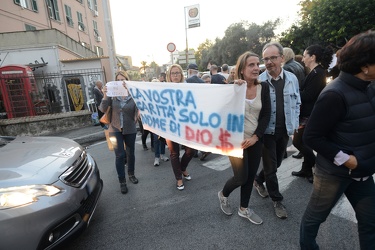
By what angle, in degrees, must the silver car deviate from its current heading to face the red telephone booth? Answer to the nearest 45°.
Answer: approximately 135° to its left

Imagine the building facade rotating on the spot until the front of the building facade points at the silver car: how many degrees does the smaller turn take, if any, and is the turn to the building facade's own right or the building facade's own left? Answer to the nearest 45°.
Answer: approximately 45° to the building facade's own right

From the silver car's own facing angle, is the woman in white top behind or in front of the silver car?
in front

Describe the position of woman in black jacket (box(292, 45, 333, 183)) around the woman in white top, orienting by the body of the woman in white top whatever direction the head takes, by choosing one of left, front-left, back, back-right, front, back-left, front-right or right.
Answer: left

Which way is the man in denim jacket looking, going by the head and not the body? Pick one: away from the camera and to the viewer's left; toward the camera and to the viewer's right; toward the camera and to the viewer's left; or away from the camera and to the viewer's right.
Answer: toward the camera and to the viewer's left

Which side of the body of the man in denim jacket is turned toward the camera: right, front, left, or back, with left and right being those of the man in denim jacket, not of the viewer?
front
